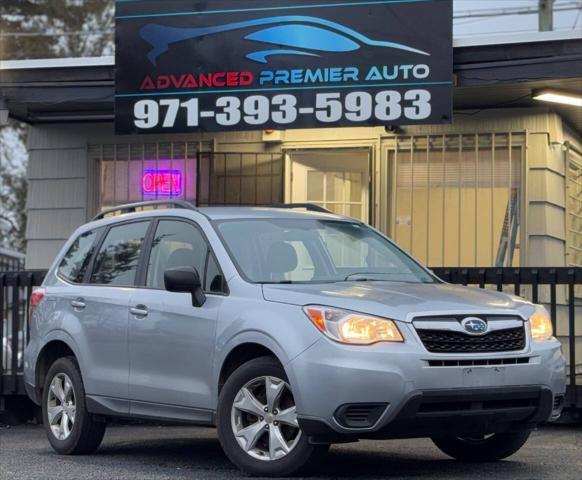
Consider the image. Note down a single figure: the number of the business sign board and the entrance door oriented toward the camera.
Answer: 2

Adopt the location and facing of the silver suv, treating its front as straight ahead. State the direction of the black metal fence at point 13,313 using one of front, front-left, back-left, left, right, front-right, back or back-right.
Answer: back

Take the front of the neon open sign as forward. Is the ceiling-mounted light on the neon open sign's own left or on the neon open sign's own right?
on the neon open sign's own left

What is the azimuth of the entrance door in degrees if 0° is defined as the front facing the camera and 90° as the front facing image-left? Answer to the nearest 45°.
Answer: approximately 0°

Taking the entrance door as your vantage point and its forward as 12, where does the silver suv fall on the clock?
The silver suv is roughly at 12 o'clock from the entrance door.

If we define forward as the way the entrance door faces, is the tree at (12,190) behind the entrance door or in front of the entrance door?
behind

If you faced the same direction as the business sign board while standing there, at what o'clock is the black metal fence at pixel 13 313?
The black metal fence is roughly at 3 o'clock from the business sign board.
